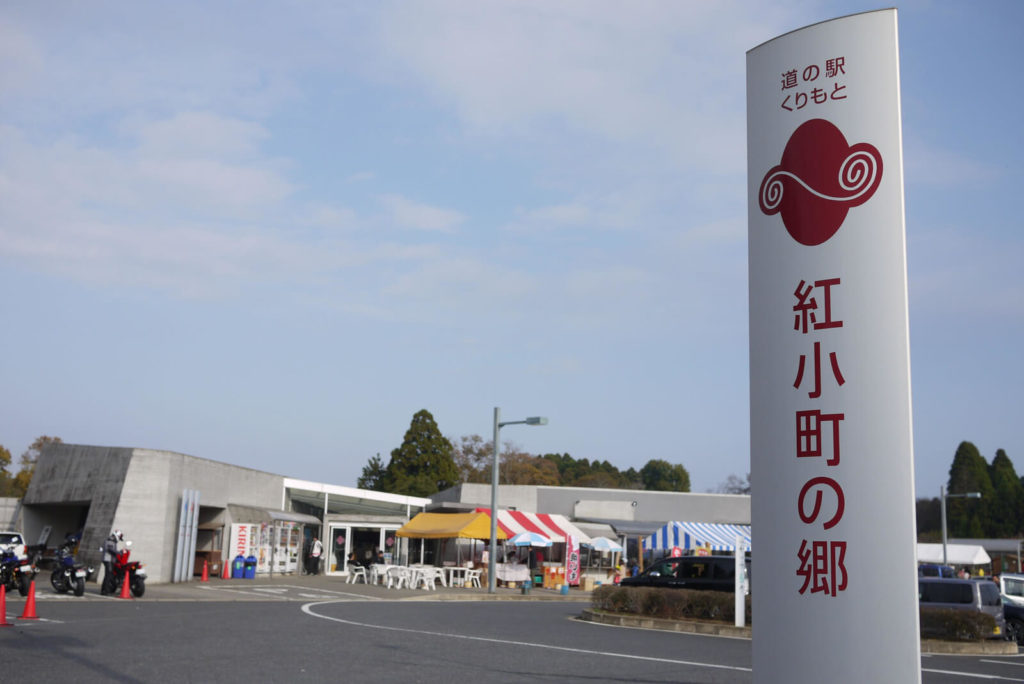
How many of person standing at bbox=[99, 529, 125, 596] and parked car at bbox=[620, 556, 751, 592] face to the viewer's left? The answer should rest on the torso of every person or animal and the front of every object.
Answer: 1

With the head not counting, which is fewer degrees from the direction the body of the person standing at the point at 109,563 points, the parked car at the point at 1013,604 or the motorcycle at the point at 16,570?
the parked car

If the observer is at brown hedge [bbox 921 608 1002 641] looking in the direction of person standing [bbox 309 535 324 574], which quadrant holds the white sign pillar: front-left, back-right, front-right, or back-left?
back-left

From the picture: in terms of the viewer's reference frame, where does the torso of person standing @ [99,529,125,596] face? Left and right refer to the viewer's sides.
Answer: facing to the right of the viewer

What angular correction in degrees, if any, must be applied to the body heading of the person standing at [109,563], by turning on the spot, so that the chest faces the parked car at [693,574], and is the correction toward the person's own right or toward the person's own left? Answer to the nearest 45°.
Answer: approximately 45° to the person's own right

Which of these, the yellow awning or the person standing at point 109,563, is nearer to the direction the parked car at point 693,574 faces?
the person standing

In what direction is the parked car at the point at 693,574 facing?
to the viewer's left

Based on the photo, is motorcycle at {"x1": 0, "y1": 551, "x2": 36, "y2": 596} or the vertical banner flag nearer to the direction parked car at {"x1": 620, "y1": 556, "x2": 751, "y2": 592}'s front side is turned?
the motorcycle

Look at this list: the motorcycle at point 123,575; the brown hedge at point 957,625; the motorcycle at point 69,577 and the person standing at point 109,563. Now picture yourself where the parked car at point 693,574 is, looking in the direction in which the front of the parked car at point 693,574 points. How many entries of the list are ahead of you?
3
